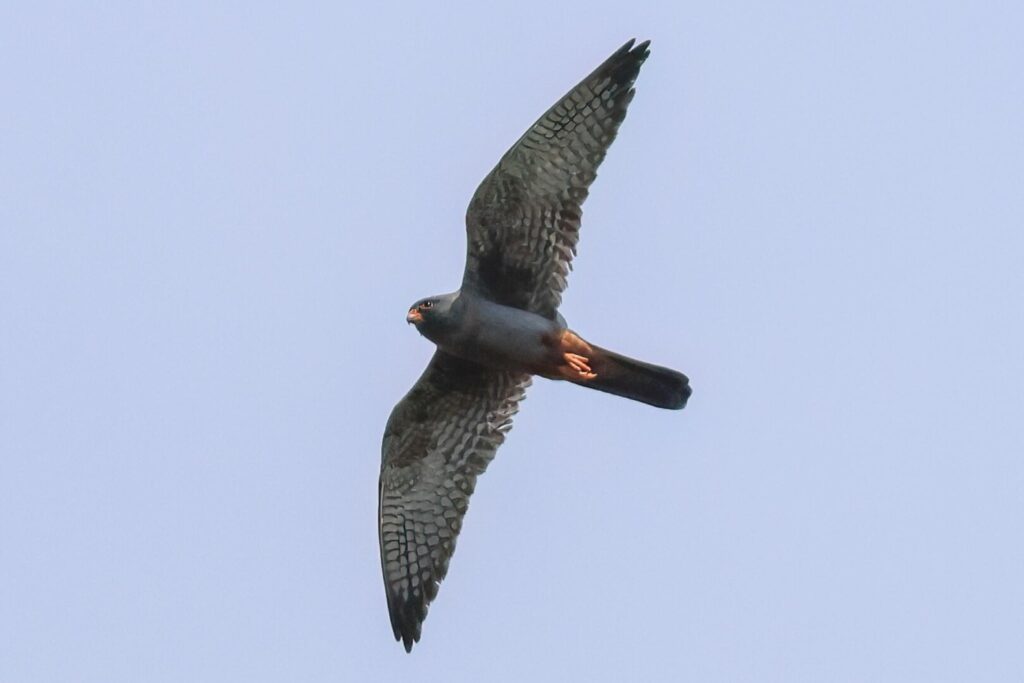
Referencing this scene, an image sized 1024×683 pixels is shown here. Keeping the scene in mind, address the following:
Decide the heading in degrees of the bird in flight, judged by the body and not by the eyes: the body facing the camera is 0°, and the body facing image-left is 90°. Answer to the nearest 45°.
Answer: approximately 90°
